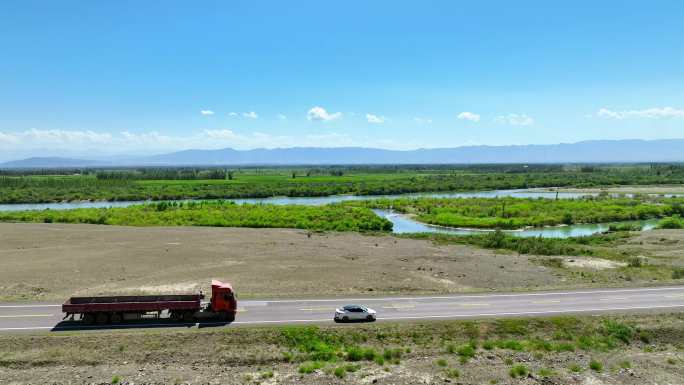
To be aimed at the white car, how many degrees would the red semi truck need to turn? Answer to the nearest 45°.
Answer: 0° — it already faces it

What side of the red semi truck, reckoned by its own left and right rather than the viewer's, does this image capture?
right

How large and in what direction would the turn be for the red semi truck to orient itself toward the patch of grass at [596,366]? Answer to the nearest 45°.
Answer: approximately 45° to its right

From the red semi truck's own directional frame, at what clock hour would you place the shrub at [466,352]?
The shrub is roughly at 1 o'clock from the red semi truck.

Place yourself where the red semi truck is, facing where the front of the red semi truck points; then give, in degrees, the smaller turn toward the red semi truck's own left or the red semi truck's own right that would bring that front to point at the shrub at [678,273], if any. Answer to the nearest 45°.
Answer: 0° — it already faces it

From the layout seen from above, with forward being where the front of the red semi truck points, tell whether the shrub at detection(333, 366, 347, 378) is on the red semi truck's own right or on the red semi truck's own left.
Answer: on the red semi truck's own right

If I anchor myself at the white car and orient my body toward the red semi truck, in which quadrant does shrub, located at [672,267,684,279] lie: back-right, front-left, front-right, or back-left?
back-right

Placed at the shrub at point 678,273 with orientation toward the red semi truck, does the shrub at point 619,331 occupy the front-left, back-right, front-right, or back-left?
front-left

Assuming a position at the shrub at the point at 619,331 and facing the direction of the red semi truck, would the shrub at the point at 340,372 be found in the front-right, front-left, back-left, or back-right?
front-left
